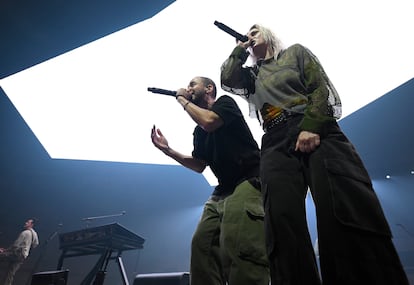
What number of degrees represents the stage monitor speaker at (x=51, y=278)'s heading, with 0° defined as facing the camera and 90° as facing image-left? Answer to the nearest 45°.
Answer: approximately 180°

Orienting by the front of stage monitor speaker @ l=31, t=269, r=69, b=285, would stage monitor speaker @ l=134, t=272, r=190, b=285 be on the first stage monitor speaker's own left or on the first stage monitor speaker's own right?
on the first stage monitor speaker's own right

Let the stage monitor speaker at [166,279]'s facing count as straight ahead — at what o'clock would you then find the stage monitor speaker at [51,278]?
the stage monitor speaker at [51,278] is roughly at 9 o'clock from the stage monitor speaker at [166,279].

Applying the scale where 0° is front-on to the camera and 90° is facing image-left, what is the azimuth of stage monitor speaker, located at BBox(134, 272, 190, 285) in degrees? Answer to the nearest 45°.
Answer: approximately 180°

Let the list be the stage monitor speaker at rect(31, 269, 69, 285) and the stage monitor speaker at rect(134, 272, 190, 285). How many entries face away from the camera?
2
